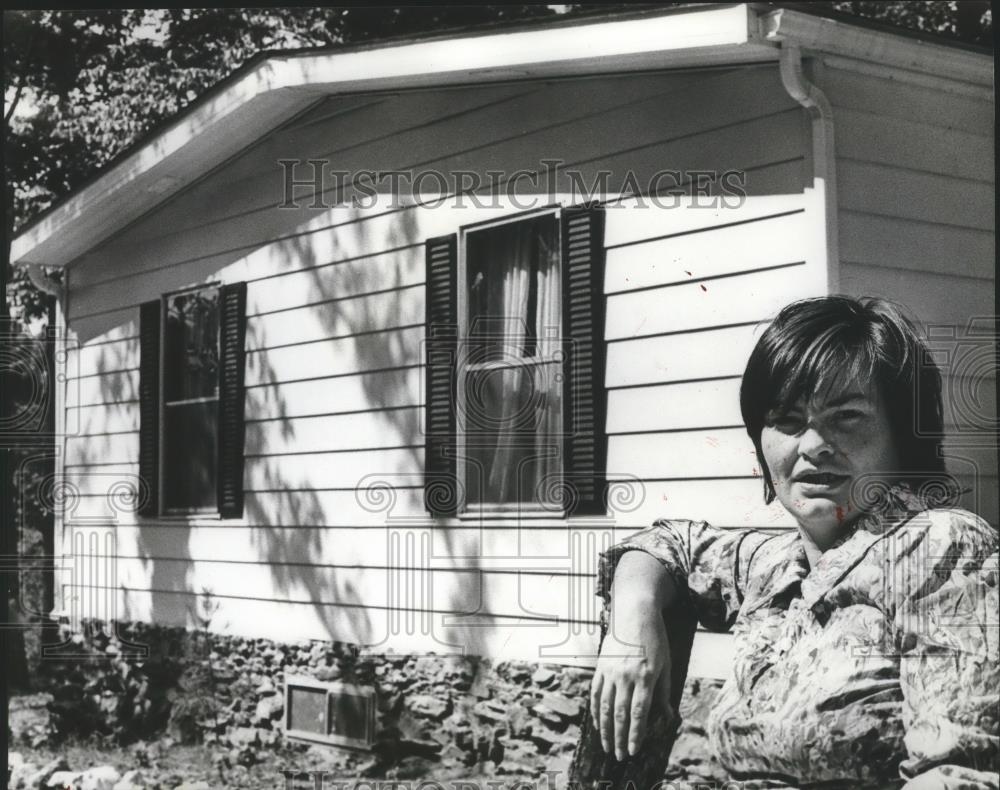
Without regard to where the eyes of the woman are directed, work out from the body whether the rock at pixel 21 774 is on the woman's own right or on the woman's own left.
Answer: on the woman's own right

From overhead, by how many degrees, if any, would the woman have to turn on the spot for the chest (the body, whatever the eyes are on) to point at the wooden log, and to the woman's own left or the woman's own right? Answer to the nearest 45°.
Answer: approximately 45° to the woman's own right

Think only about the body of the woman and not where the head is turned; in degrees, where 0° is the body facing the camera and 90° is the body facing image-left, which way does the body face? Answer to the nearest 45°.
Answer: approximately 45°

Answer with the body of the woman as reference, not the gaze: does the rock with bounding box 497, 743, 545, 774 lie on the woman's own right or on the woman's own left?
on the woman's own right
